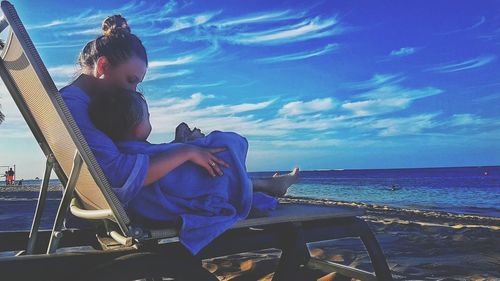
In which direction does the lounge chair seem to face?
to the viewer's right

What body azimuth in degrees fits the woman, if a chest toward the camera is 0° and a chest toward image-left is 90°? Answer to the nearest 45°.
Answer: approximately 270°
